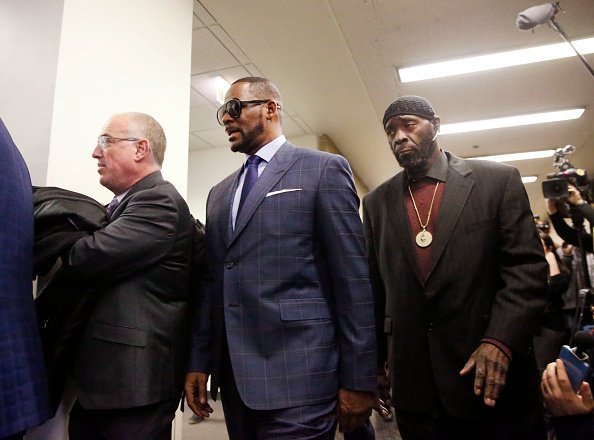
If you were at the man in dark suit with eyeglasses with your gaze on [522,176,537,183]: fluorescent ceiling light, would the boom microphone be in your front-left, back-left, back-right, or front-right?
front-right

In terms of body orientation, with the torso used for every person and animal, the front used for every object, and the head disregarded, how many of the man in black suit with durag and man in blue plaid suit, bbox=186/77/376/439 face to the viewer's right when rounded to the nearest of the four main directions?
0

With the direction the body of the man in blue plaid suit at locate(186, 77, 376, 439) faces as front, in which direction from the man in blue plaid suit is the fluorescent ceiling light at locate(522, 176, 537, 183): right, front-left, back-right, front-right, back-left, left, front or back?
back

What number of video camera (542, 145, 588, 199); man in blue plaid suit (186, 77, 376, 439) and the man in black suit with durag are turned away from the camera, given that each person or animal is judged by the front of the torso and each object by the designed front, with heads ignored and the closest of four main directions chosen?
0

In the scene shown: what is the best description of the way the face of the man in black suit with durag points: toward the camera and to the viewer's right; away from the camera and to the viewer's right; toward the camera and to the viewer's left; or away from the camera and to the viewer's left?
toward the camera and to the viewer's left

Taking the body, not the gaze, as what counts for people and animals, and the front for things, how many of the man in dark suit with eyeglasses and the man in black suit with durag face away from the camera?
0

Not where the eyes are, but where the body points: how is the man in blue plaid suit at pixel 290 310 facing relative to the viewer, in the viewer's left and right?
facing the viewer and to the left of the viewer

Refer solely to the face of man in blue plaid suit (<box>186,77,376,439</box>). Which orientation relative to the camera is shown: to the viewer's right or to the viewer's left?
to the viewer's left

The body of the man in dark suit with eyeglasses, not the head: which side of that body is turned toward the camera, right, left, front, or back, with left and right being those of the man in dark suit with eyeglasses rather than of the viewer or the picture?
left

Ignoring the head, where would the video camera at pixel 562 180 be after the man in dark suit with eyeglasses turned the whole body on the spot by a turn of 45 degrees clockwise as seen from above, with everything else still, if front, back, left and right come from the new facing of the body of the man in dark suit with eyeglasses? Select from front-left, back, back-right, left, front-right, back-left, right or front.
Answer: back-right

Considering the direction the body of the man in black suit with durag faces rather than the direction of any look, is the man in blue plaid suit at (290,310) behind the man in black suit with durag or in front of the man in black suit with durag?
in front
